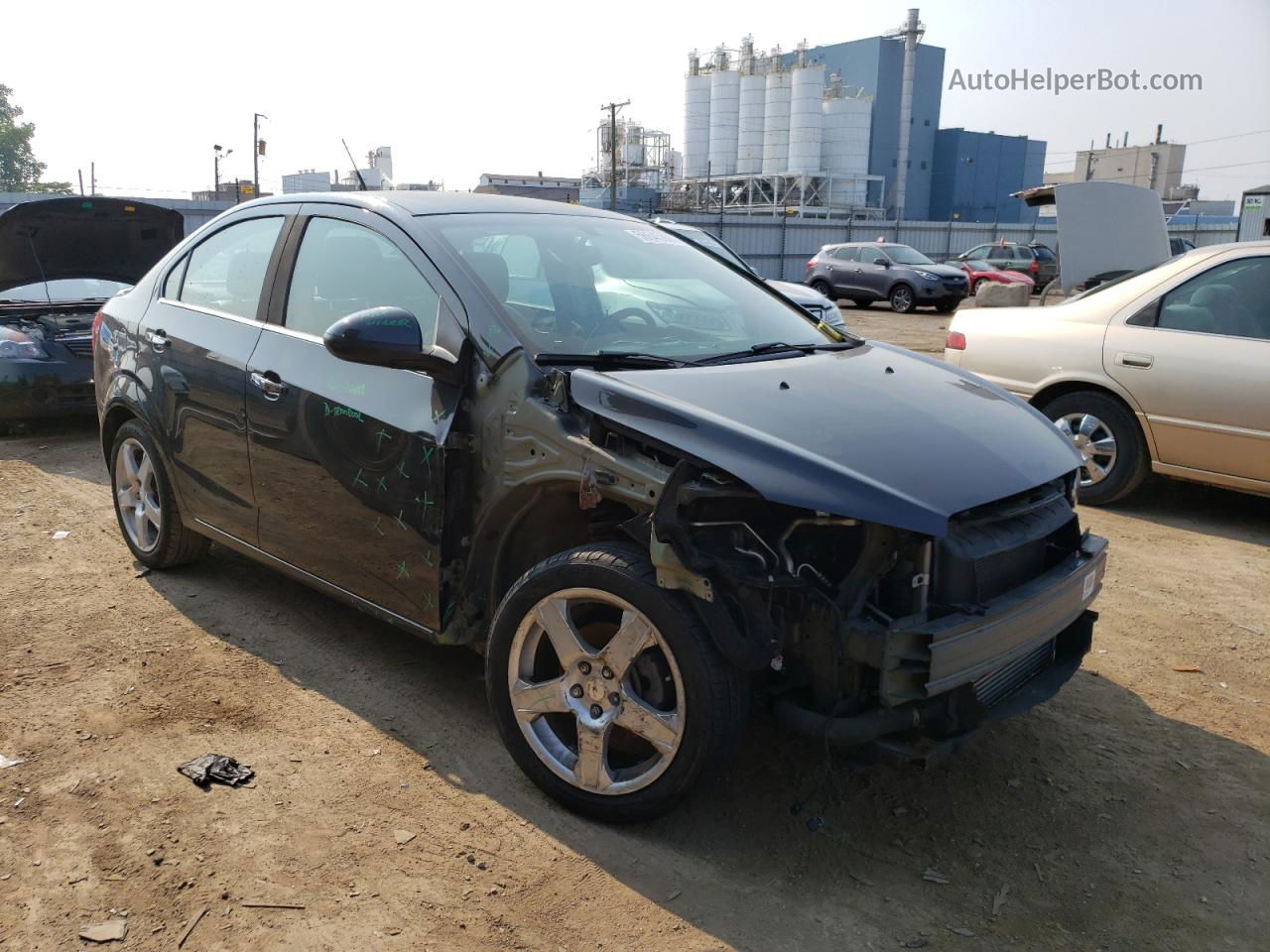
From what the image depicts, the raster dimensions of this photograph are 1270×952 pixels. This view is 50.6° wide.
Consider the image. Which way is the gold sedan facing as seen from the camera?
to the viewer's right

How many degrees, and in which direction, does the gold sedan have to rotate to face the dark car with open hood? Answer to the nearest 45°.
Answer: approximately 180°

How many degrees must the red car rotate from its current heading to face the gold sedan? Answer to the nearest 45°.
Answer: approximately 45° to its right

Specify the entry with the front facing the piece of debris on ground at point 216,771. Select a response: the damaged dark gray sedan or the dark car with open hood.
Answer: the dark car with open hood

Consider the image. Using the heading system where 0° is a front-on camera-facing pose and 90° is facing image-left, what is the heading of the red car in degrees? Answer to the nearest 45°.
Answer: approximately 315°

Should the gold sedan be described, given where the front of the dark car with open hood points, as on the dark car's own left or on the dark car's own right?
on the dark car's own left
